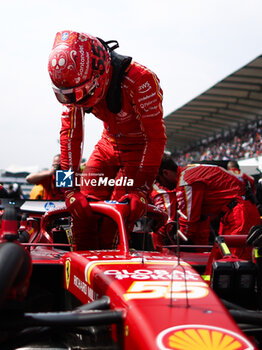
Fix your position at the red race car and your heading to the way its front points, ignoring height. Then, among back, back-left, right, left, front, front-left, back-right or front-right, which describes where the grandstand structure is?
back-left

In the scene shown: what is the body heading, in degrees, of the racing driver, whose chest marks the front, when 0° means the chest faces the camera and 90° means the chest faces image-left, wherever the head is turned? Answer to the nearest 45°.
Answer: approximately 45°

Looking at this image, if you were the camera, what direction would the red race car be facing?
facing the viewer and to the right of the viewer

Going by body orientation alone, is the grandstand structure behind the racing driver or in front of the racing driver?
behind

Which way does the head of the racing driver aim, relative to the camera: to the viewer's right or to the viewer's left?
to the viewer's left
